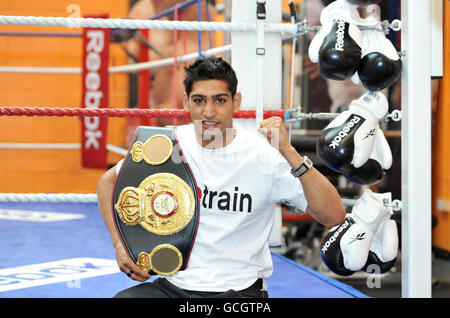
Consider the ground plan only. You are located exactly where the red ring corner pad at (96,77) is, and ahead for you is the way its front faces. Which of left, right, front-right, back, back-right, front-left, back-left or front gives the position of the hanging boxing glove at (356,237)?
front

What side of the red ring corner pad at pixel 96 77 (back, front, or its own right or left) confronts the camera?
front

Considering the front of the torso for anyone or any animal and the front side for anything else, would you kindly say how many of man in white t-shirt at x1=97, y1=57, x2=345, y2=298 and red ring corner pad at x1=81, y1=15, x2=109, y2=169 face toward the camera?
2

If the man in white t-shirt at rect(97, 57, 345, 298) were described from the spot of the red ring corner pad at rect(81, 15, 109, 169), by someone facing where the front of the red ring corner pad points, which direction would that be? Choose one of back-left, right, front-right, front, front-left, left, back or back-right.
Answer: front

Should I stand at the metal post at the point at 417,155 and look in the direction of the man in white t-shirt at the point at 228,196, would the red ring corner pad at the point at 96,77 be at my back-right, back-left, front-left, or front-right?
front-right

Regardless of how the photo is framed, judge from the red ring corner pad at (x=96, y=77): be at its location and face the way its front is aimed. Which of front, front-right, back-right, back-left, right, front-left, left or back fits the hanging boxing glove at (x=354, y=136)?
front

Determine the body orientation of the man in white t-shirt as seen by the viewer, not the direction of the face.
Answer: toward the camera

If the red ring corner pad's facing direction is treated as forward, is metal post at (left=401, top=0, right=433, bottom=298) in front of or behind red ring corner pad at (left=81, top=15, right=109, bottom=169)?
in front
